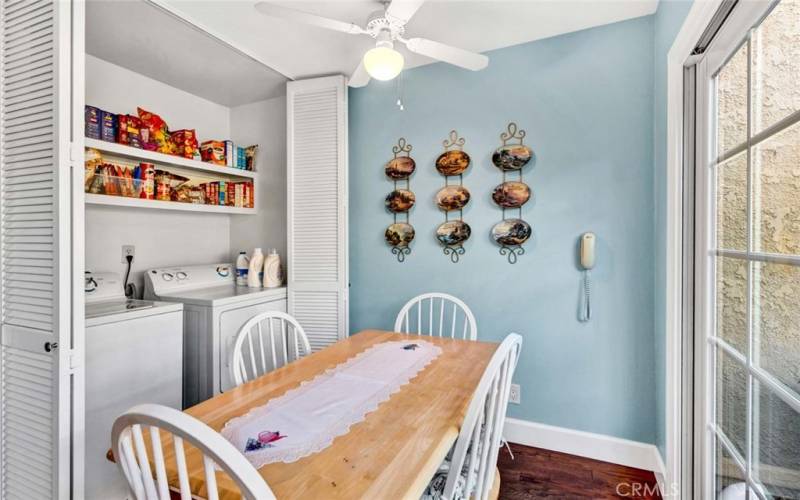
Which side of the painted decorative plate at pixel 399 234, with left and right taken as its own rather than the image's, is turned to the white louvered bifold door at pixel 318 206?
right

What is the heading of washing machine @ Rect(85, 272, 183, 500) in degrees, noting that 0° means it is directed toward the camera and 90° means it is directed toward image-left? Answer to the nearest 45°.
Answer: approximately 315°

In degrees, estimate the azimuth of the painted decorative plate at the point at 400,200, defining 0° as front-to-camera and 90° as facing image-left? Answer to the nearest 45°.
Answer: approximately 0°

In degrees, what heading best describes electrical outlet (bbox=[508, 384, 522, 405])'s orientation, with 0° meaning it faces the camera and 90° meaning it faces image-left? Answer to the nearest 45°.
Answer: approximately 0°

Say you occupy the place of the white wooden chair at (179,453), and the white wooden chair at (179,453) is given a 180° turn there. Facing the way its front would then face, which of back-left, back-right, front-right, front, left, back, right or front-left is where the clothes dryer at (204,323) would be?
back-right

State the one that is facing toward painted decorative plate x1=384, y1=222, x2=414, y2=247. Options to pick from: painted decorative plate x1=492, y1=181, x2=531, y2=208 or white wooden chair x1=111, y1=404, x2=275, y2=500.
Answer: the white wooden chair

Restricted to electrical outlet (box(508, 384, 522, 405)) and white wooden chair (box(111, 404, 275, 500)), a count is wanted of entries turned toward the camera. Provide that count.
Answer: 1

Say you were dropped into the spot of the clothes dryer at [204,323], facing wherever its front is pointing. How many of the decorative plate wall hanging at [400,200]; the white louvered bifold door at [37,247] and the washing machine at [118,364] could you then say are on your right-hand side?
2
